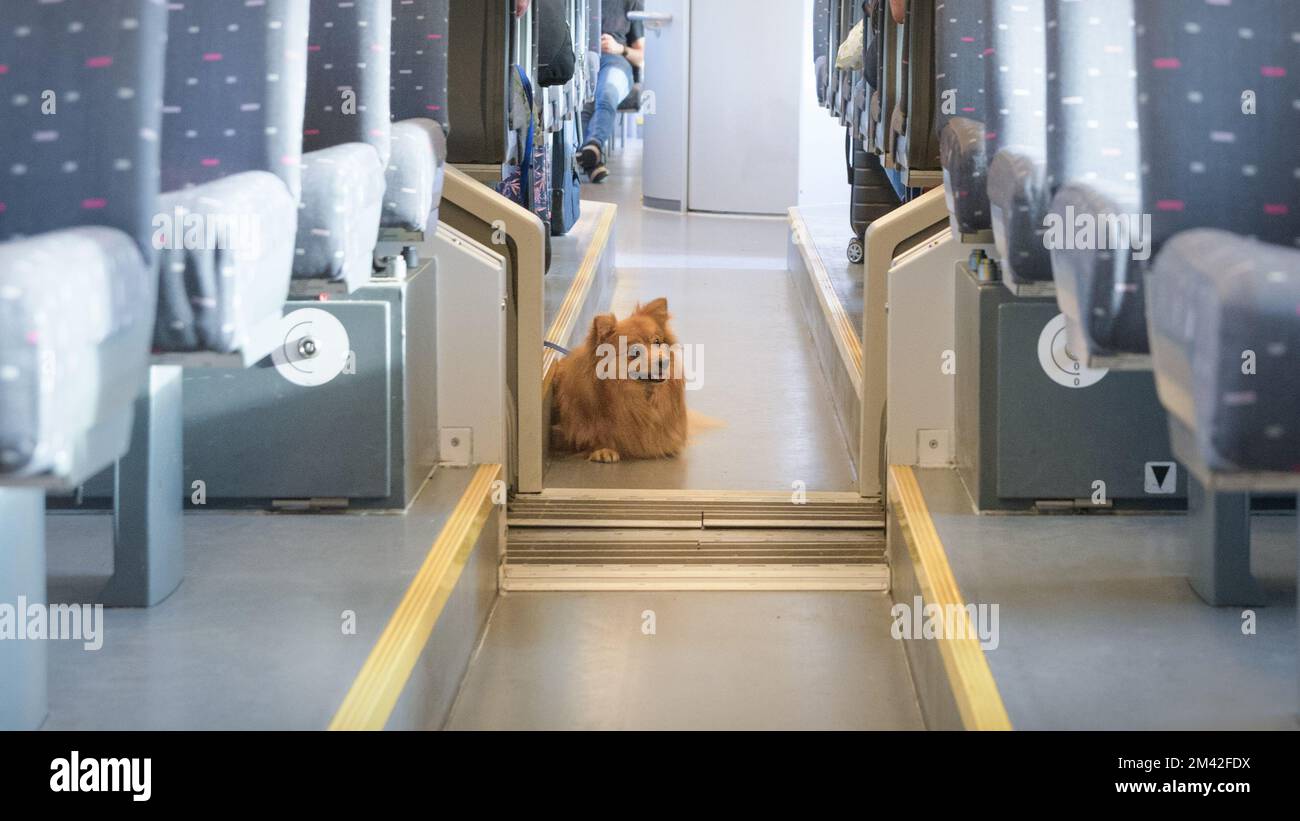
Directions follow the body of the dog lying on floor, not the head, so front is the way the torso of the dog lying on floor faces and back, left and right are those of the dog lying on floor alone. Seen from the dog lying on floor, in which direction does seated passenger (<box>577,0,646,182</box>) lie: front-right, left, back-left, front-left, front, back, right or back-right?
back-left

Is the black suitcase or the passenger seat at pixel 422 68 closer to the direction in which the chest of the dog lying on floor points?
the passenger seat

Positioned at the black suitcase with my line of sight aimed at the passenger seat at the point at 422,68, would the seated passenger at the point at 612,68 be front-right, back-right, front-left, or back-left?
back-right

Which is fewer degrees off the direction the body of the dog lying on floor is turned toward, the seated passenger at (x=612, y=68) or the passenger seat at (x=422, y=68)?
the passenger seat

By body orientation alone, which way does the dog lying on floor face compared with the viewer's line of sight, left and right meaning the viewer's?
facing the viewer and to the right of the viewer

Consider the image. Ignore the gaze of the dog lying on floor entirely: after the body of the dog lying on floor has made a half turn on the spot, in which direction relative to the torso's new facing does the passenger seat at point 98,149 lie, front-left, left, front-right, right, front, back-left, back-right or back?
back-left
